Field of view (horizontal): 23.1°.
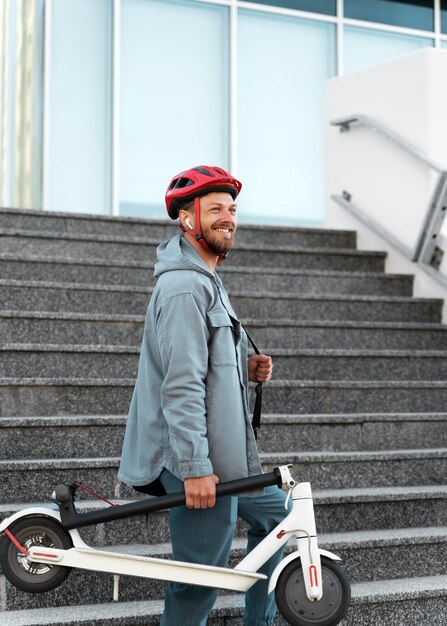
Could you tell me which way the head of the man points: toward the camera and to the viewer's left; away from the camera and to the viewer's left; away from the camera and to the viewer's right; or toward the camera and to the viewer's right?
toward the camera and to the viewer's right

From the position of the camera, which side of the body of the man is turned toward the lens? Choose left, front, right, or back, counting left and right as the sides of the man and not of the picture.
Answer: right

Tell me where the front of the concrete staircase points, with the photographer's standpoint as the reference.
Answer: facing the viewer
